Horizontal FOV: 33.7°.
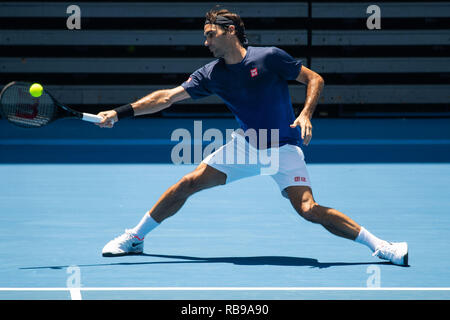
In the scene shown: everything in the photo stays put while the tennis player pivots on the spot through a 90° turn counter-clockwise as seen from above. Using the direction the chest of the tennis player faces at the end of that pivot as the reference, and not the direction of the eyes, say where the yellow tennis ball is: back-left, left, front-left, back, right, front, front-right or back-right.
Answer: back-right

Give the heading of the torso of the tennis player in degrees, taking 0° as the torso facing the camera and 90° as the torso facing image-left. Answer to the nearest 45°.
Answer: approximately 45°

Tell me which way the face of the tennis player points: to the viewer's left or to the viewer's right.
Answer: to the viewer's left
